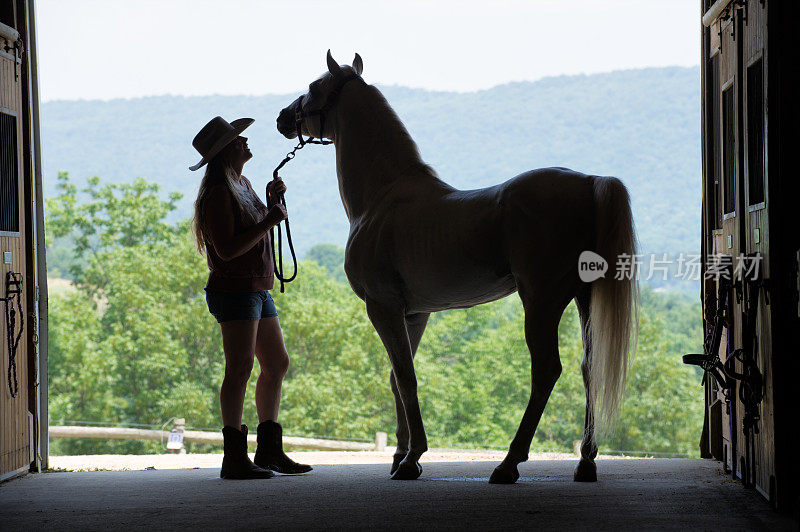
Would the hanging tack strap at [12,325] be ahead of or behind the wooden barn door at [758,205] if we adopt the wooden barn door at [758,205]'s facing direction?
ahead

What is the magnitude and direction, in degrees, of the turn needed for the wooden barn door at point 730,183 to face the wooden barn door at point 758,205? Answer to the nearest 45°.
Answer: approximately 90° to its left

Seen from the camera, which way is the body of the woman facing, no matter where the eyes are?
to the viewer's right

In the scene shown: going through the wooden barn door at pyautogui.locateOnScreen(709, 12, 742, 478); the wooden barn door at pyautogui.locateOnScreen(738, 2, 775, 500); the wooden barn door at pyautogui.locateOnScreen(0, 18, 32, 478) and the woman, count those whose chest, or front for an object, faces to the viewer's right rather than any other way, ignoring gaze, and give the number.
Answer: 2

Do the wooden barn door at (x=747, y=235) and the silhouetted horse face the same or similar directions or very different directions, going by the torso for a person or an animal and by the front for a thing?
same or similar directions

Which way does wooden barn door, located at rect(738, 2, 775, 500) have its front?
to the viewer's left

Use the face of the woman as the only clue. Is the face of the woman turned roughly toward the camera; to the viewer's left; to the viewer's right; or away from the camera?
to the viewer's right

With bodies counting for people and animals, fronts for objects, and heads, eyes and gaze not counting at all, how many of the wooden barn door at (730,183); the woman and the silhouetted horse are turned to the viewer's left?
2

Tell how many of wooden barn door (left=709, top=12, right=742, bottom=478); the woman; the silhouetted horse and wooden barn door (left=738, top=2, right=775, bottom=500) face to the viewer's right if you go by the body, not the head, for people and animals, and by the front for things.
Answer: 1

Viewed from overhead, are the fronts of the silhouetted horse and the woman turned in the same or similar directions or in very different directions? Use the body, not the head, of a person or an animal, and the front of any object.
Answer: very different directions

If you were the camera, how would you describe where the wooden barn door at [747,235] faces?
facing to the left of the viewer

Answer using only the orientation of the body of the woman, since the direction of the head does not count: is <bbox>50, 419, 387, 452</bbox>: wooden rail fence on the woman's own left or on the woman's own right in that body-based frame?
on the woman's own left

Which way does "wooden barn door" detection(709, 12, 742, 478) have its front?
to the viewer's left

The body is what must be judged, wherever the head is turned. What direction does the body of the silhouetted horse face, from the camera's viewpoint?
to the viewer's left

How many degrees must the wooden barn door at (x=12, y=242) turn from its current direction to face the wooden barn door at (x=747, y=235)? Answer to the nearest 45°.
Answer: approximately 45° to its right
